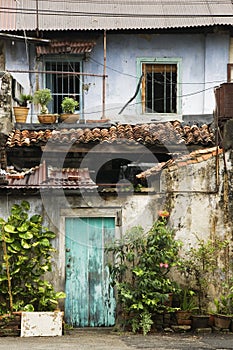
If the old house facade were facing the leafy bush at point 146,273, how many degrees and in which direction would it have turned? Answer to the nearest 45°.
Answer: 0° — it already faces it

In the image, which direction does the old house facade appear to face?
toward the camera

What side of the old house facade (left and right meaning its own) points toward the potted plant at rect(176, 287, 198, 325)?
front
